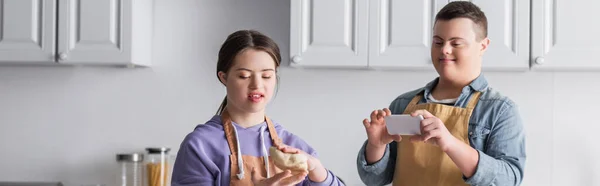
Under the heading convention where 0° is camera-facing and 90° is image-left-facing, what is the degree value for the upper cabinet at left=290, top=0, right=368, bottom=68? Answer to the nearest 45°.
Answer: approximately 0°

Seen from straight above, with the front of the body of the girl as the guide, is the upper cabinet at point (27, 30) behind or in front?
behind

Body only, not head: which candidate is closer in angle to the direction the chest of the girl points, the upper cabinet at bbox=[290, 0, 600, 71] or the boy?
the boy

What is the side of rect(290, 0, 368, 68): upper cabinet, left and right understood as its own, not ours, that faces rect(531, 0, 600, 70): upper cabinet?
left

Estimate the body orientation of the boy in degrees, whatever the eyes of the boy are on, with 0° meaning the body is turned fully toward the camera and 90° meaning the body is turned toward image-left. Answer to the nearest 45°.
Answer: approximately 45°

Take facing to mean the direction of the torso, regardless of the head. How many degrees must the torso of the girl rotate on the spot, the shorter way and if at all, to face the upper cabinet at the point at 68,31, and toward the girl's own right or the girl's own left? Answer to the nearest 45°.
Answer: approximately 180°

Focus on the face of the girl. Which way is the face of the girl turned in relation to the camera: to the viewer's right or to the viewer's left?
to the viewer's right

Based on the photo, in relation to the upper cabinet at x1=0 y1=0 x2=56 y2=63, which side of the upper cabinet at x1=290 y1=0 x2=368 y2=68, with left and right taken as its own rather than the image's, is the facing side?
right

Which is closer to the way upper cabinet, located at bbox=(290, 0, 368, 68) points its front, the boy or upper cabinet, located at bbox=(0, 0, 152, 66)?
the boy
